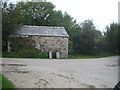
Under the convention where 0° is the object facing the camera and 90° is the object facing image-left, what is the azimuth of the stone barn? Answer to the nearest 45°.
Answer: approximately 0°

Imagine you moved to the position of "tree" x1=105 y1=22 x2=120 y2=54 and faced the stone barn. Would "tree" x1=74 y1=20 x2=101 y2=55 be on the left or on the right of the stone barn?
right

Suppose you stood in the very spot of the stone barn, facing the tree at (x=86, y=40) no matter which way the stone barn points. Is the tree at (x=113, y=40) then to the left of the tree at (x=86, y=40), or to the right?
right

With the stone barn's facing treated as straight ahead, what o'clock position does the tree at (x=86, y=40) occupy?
The tree is roughly at 8 o'clock from the stone barn.

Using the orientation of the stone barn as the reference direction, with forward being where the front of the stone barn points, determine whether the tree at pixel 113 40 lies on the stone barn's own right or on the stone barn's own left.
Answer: on the stone barn's own left
